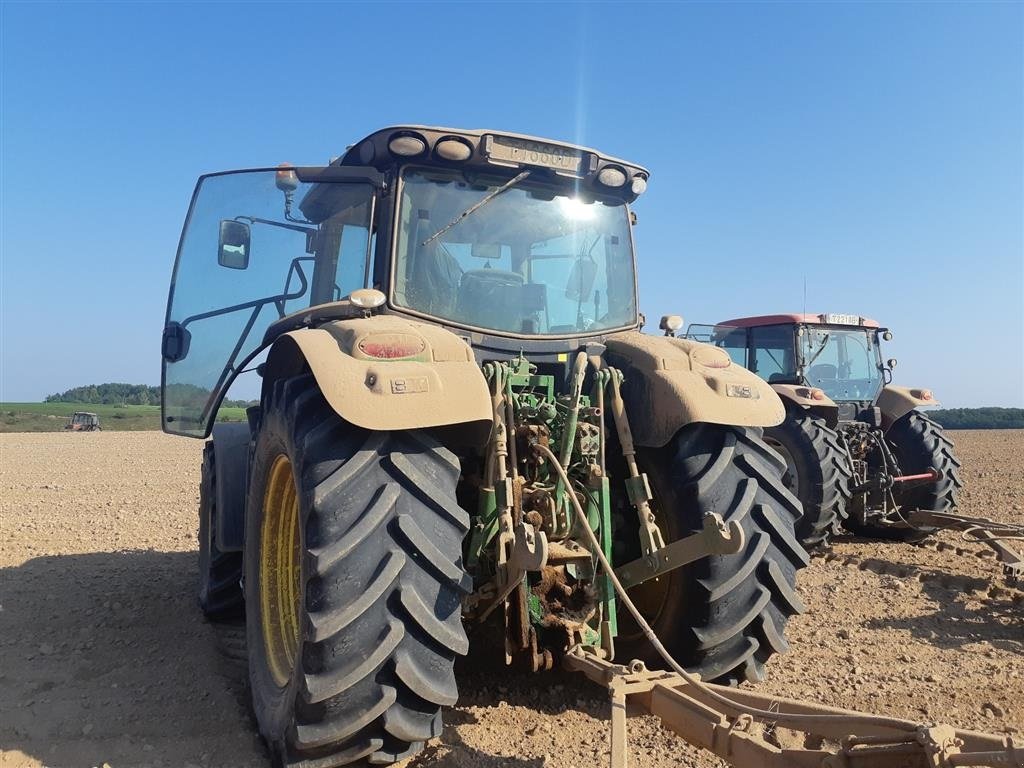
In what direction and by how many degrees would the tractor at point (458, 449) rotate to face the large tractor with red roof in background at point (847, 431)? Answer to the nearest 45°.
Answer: approximately 90° to its right

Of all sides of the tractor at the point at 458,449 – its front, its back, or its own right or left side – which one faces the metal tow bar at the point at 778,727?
back

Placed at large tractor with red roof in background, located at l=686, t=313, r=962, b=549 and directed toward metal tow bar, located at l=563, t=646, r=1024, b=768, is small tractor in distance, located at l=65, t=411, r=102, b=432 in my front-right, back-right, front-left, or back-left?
back-right

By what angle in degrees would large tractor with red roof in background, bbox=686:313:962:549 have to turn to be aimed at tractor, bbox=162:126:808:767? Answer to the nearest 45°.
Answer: approximately 135° to its left

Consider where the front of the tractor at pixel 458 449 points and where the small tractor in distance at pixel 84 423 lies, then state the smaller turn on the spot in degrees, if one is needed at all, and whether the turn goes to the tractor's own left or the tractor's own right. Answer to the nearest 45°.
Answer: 0° — it already faces it

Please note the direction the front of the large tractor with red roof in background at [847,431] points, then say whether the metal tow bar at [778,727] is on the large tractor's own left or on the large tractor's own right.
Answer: on the large tractor's own left

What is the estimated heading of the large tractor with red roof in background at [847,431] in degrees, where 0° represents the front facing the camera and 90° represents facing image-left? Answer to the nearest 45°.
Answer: approximately 135°

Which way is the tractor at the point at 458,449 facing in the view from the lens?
facing away from the viewer and to the left of the viewer
